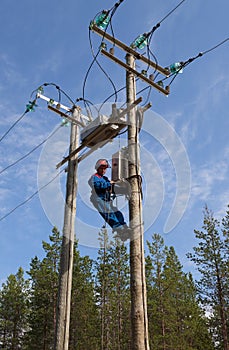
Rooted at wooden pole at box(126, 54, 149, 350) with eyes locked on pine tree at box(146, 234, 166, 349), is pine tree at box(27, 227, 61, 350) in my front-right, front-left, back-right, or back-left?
front-left

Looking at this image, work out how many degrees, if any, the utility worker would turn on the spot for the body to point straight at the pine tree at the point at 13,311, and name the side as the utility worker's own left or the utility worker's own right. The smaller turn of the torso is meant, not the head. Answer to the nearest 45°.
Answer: approximately 135° to the utility worker's own left

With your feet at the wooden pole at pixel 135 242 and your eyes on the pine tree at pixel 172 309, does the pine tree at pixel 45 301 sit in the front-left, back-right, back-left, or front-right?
front-left

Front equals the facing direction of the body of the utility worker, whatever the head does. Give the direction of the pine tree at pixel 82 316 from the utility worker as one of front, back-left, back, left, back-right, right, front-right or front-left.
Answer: back-left

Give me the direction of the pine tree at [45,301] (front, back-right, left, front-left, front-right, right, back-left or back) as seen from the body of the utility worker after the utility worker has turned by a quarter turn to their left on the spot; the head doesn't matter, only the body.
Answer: front-left

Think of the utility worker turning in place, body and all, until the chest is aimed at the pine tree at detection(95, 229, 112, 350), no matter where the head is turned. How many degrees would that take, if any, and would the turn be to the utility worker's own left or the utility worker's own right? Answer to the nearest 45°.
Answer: approximately 135° to the utility worker's own left
